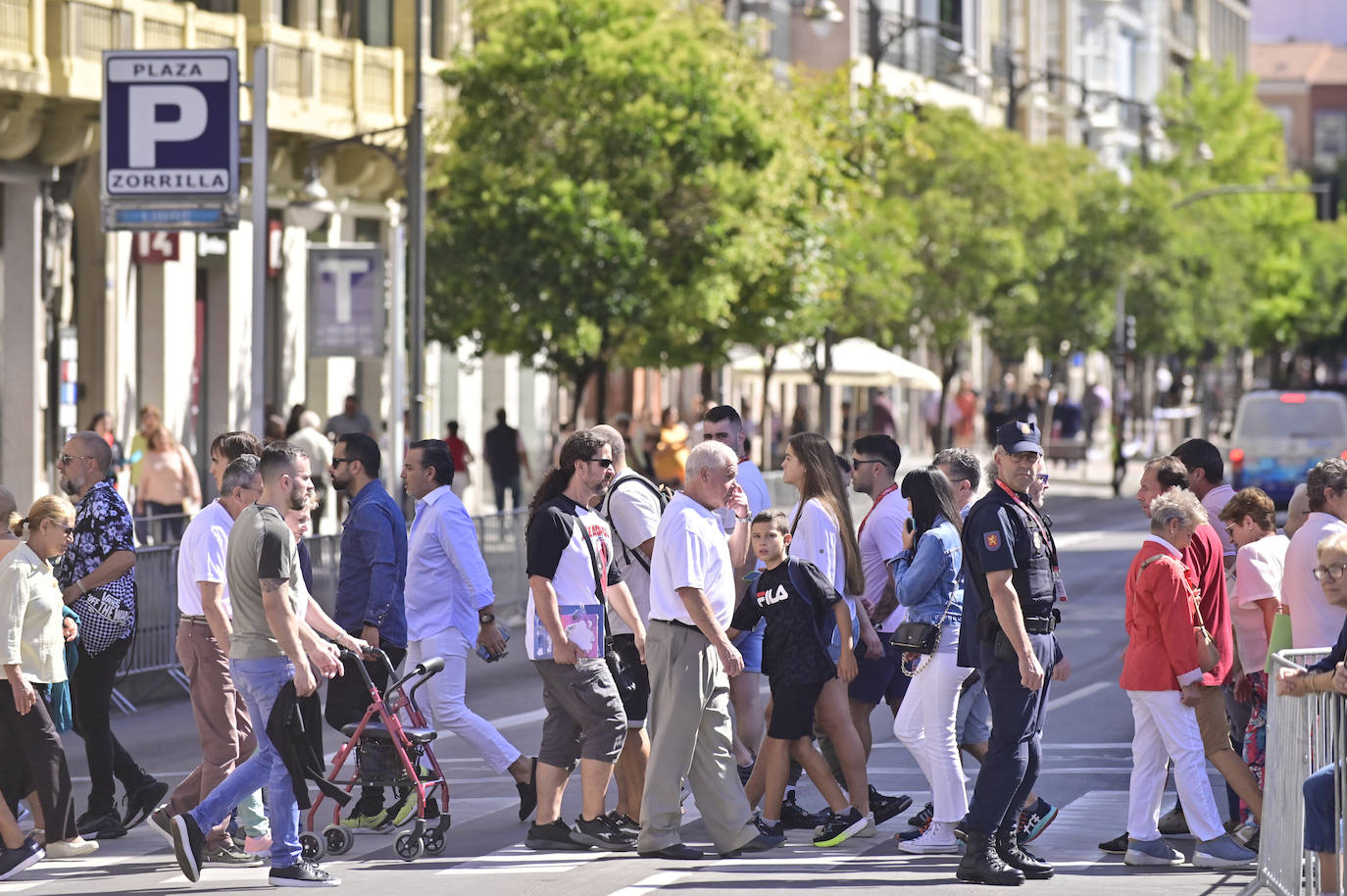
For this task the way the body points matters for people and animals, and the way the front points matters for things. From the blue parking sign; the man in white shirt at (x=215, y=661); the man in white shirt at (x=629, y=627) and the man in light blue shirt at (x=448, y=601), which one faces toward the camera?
the blue parking sign

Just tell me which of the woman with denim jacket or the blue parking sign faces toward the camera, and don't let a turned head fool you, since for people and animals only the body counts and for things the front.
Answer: the blue parking sign

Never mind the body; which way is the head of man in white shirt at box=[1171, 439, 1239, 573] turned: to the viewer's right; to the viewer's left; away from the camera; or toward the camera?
to the viewer's left

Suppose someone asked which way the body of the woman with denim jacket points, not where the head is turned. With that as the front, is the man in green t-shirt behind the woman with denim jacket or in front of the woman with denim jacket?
in front

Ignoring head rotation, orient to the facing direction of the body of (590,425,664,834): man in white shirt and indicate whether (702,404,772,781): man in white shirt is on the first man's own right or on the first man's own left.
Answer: on the first man's own right

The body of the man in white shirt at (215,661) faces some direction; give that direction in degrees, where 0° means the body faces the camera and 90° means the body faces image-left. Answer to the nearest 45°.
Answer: approximately 270°

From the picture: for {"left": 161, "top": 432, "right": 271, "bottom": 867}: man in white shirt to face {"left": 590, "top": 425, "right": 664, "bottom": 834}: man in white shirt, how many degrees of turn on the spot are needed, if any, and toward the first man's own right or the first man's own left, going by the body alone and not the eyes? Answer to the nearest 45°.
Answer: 0° — they already face them

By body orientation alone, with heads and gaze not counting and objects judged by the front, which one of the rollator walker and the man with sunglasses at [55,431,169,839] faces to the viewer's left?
the man with sunglasses

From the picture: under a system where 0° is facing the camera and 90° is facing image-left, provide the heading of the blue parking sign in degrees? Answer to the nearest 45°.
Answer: approximately 0°
